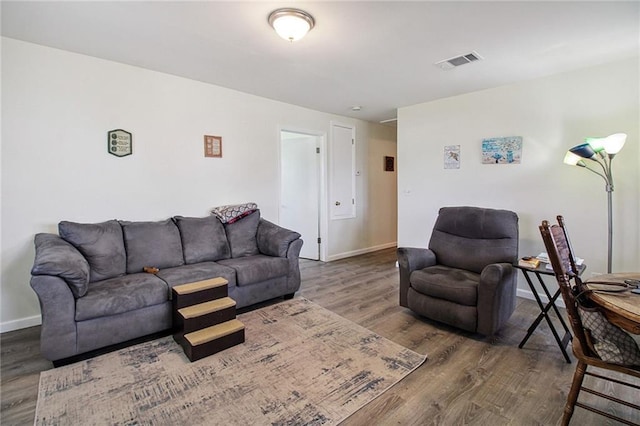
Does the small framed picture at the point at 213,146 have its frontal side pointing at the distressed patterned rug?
yes

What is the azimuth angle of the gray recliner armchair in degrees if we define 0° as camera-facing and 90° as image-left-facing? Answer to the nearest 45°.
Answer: approximately 45°

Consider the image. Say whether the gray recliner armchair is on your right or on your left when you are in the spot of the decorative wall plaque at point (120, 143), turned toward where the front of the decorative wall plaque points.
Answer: on your left

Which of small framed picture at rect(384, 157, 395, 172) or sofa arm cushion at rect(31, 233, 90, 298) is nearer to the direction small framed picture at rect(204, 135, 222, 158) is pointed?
the sofa arm cushion

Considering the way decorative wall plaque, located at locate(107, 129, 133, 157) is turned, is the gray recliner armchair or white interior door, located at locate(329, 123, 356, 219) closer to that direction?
the gray recliner armchair

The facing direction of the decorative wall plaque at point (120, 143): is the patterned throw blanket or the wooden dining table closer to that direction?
the wooden dining table

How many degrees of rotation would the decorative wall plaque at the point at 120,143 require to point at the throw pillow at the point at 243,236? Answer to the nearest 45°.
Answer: approximately 90° to its left

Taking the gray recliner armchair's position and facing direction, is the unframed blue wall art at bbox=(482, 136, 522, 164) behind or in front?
behind

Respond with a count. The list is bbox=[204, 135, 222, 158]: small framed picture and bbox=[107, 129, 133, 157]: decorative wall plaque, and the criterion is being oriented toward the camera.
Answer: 2

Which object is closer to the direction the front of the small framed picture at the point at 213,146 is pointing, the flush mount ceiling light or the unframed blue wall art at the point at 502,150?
the flush mount ceiling light

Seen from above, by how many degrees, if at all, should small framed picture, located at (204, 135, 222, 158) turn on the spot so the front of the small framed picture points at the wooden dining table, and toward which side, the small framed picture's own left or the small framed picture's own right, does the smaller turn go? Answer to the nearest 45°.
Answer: approximately 45° to the small framed picture's own left
